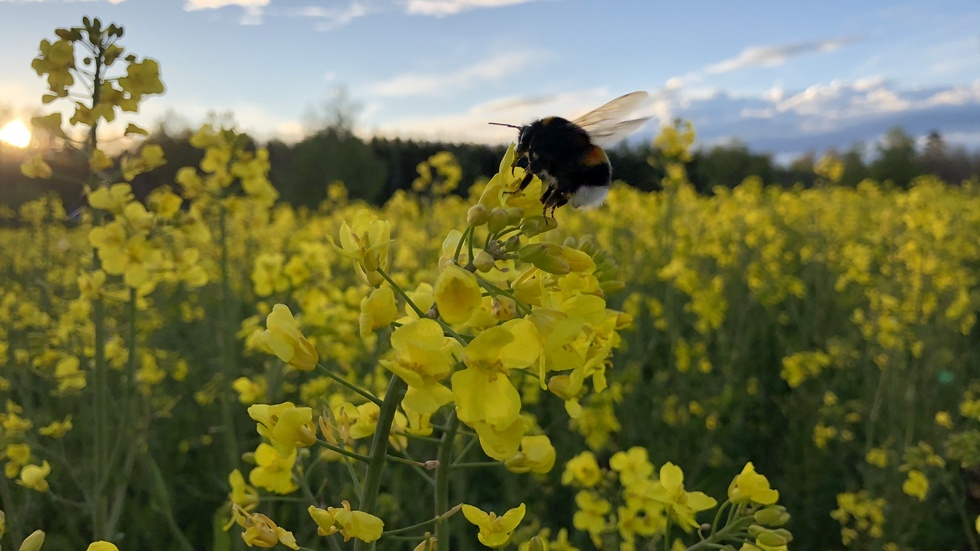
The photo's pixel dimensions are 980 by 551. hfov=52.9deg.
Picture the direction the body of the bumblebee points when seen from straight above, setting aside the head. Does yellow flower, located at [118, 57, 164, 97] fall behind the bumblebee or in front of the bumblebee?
in front

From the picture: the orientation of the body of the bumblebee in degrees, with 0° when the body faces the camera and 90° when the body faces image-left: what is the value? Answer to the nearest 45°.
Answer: approximately 90°

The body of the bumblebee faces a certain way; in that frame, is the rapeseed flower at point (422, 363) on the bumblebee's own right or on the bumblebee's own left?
on the bumblebee's own left

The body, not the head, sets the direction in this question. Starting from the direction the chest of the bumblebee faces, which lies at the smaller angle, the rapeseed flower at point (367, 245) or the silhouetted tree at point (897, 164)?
the rapeseed flower

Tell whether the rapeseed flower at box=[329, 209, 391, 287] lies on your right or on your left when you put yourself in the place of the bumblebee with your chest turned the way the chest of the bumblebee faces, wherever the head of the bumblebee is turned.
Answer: on your left

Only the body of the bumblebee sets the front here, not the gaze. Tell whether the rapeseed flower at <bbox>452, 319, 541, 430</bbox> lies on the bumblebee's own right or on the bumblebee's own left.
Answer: on the bumblebee's own left

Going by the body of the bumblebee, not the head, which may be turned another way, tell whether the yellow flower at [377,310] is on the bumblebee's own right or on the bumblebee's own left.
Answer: on the bumblebee's own left

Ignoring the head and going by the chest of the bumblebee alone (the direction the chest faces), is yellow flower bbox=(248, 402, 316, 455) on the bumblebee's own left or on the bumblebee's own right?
on the bumblebee's own left

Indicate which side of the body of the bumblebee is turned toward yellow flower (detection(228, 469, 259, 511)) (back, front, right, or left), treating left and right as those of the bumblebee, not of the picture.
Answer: front

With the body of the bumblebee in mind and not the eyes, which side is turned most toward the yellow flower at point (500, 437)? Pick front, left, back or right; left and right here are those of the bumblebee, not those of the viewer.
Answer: left

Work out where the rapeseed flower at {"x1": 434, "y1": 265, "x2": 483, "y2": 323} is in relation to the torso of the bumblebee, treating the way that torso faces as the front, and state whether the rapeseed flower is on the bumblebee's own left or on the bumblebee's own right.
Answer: on the bumblebee's own left
